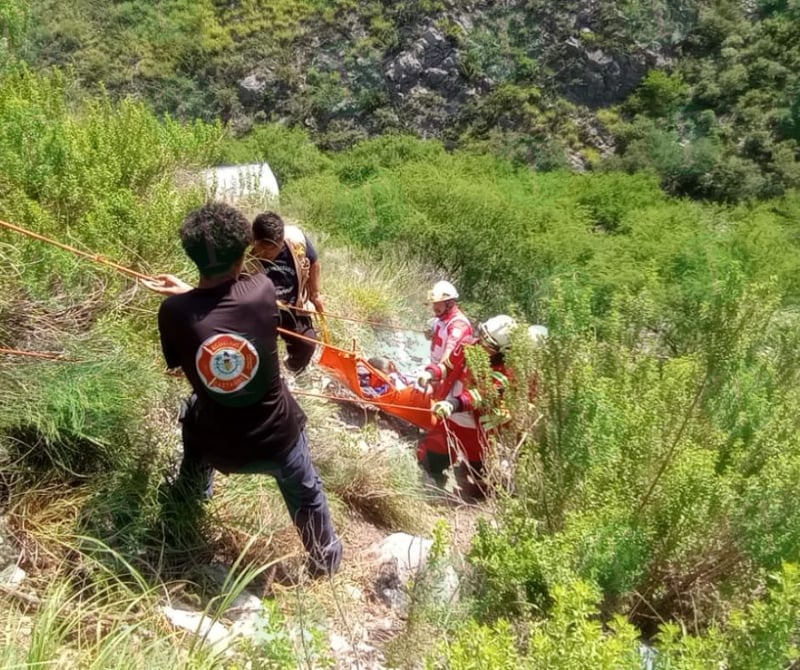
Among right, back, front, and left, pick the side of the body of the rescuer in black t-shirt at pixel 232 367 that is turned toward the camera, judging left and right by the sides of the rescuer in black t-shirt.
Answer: back

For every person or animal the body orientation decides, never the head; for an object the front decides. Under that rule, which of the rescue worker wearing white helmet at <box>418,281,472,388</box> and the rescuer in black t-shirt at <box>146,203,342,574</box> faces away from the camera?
the rescuer in black t-shirt

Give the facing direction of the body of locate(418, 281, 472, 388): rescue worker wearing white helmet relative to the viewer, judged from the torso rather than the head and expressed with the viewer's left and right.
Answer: facing the viewer and to the left of the viewer

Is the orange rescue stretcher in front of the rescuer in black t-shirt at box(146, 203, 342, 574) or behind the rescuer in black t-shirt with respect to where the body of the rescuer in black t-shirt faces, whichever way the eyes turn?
in front

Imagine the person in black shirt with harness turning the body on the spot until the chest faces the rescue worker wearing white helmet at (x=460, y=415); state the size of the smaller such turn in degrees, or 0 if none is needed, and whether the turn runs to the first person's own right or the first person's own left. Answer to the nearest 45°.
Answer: approximately 135° to the first person's own left

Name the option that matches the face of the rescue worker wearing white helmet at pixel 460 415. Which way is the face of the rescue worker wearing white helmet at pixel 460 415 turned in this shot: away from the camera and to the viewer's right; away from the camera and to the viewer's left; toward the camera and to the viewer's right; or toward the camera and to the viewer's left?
toward the camera and to the viewer's left

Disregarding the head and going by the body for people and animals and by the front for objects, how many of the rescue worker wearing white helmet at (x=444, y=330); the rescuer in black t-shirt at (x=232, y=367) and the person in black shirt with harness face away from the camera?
1

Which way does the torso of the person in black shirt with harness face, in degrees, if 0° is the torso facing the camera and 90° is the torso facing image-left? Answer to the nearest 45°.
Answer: approximately 45°

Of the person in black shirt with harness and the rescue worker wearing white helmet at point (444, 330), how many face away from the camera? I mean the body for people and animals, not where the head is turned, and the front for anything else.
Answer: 0

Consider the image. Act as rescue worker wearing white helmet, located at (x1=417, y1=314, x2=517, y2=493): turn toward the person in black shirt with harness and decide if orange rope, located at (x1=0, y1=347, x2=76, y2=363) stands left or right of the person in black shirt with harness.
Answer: left

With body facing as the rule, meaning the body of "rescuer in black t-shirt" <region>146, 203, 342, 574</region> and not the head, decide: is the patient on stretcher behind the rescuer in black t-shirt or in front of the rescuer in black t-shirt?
in front

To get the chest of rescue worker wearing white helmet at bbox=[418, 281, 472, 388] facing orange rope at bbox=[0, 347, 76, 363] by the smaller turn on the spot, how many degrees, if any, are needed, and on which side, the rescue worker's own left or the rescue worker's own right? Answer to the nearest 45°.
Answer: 0° — they already face it

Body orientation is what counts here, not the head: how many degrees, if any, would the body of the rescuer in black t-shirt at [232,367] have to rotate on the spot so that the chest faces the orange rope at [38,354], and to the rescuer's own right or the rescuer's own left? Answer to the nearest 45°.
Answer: approximately 45° to the rescuer's own left
